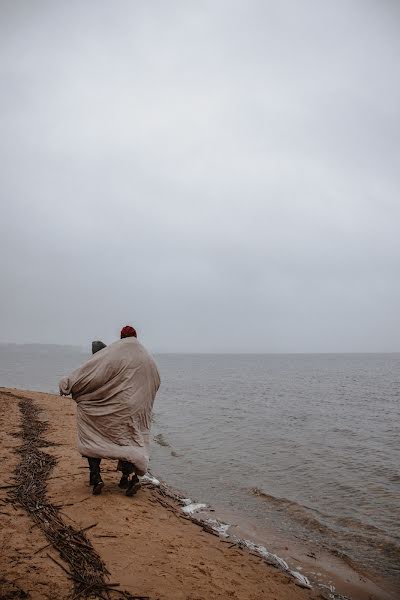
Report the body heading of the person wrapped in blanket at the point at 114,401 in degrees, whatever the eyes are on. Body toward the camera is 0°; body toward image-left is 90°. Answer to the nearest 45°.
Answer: approximately 180°
